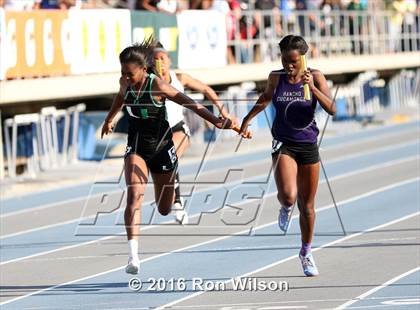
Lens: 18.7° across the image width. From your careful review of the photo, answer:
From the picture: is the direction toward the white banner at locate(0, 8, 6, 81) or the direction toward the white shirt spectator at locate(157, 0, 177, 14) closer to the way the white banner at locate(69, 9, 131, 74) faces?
the white banner

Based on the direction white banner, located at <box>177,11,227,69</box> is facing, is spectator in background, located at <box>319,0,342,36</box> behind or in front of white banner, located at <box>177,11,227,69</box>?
behind

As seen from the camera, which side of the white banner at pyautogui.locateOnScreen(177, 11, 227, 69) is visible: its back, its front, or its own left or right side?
front

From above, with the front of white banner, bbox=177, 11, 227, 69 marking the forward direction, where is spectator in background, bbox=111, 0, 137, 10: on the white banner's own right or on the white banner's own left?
on the white banner's own right

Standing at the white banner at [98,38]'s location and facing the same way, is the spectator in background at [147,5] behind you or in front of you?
behind

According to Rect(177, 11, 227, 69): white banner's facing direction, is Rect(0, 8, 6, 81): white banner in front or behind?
in front

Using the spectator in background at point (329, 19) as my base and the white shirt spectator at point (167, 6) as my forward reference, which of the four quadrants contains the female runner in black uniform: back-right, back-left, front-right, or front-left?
front-left

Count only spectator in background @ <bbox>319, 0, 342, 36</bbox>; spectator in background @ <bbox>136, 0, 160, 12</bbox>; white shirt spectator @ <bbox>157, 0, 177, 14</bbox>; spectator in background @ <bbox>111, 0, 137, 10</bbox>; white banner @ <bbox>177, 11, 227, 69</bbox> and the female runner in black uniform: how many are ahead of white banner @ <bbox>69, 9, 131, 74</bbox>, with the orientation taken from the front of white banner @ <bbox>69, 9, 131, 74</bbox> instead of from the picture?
1

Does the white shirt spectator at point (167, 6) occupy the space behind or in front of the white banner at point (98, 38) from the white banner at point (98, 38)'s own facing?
behind

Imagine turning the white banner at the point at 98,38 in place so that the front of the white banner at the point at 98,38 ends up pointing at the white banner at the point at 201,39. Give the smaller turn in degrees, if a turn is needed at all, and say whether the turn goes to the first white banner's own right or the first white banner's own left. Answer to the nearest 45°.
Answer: approximately 135° to the first white banner's own left

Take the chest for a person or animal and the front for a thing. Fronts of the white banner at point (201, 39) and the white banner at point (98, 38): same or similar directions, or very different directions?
same or similar directions

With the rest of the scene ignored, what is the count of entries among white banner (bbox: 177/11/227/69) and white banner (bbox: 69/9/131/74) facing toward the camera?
2

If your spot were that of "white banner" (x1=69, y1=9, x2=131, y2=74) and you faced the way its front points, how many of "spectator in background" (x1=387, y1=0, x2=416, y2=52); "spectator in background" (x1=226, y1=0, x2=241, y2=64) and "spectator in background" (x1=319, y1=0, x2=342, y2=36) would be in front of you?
0
